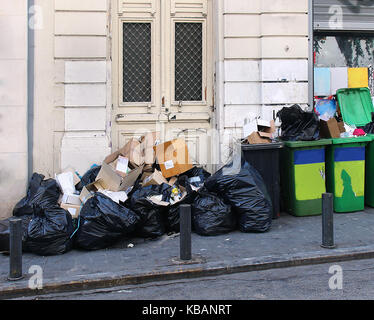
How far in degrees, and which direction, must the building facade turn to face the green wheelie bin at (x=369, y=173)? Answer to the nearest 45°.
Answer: approximately 90° to its left

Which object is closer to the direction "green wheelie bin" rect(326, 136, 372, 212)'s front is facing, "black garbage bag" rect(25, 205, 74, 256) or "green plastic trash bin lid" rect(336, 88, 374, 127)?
the black garbage bag

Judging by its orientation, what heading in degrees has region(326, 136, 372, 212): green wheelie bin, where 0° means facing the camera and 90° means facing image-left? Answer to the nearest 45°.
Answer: approximately 0°

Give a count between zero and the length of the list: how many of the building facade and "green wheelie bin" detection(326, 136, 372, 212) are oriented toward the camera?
2
